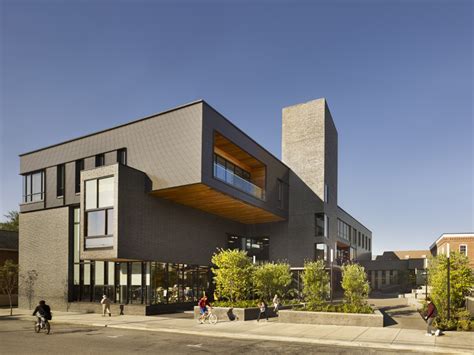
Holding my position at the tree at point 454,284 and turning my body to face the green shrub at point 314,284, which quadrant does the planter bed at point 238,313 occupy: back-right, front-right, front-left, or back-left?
front-left
